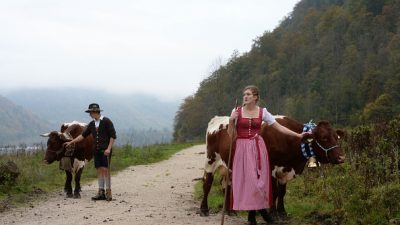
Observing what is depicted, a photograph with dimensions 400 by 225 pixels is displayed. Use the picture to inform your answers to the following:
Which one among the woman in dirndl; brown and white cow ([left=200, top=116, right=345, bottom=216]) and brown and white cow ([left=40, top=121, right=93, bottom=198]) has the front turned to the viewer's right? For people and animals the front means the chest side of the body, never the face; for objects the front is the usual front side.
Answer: brown and white cow ([left=200, top=116, right=345, bottom=216])

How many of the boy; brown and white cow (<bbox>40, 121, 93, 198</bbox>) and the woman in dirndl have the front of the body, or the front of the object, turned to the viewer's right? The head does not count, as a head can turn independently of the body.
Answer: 0

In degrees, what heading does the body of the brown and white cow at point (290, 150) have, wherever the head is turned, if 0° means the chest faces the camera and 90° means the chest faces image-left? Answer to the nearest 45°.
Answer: approximately 270°

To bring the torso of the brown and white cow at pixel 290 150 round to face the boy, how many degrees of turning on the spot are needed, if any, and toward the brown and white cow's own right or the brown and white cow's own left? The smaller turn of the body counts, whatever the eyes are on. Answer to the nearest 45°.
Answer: approximately 135° to the brown and white cow's own left

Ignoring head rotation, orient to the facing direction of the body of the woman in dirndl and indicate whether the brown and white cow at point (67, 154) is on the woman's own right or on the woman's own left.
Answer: on the woman's own right

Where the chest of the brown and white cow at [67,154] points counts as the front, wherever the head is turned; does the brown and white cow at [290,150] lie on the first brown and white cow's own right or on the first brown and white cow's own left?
on the first brown and white cow's own left

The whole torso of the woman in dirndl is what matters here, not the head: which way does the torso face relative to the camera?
toward the camera

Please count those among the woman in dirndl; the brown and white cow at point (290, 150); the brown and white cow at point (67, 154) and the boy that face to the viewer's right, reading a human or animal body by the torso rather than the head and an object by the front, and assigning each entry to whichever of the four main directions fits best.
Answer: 1

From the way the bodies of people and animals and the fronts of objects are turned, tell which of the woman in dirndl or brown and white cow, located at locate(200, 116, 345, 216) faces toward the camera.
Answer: the woman in dirndl

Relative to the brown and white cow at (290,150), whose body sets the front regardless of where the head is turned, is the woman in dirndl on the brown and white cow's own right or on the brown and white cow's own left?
on the brown and white cow's own right

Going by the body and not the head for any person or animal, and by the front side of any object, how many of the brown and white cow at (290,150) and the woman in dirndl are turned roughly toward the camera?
1

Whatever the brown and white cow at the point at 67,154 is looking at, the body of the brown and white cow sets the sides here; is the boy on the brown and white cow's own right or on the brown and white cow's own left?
on the brown and white cow's own left

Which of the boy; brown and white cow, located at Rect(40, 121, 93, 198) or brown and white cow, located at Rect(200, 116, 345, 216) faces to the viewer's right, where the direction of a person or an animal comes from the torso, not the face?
brown and white cow, located at Rect(200, 116, 345, 216)

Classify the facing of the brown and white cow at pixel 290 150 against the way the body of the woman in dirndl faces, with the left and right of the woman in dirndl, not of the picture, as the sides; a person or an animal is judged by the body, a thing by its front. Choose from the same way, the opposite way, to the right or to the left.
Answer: to the left

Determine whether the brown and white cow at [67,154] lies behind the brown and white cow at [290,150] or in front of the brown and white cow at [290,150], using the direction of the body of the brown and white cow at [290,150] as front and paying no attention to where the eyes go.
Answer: behind

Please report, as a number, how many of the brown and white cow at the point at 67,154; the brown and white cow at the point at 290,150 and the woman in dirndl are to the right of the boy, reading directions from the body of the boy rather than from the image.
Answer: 1
